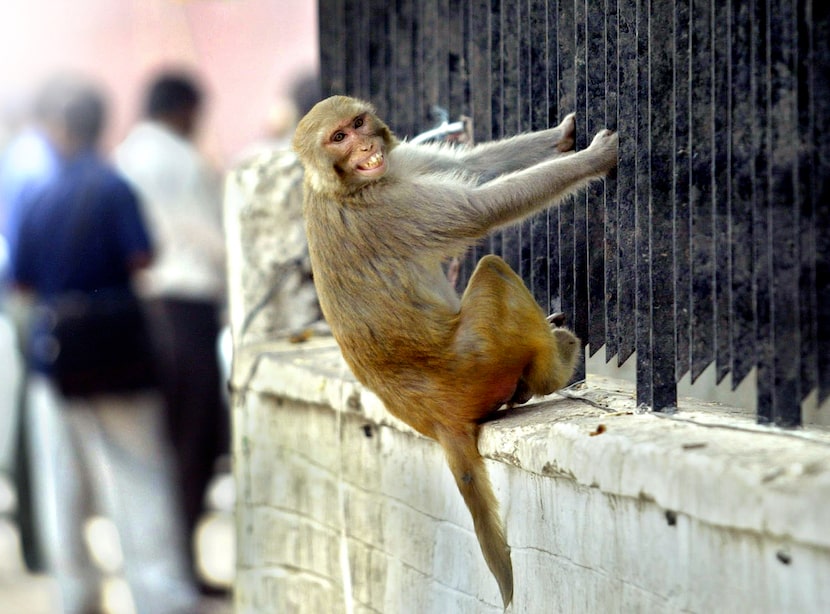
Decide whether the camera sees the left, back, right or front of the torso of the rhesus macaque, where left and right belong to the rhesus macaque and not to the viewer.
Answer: right

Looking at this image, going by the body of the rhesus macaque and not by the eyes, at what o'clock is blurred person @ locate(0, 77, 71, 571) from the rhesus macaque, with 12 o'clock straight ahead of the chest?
The blurred person is roughly at 8 o'clock from the rhesus macaque.

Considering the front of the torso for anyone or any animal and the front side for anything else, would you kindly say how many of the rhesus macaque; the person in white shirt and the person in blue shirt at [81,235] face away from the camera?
2

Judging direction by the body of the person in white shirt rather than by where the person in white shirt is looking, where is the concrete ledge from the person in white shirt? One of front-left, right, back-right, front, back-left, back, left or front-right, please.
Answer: back

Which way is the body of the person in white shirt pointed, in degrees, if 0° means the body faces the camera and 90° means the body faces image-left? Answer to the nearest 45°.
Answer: approximately 180°

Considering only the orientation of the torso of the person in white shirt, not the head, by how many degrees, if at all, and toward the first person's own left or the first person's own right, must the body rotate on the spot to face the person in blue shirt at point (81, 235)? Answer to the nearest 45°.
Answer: approximately 135° to the first person's own left

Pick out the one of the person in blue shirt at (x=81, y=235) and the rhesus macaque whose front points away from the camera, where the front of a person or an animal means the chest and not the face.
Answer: the person in blue shirt

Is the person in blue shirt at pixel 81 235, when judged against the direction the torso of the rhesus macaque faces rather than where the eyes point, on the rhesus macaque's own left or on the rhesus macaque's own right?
on the rhesus macaque's own left

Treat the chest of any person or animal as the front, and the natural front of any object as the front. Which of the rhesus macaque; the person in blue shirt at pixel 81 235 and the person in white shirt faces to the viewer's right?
the rhesus macaque

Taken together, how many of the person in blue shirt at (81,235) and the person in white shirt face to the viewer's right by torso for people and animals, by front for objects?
0

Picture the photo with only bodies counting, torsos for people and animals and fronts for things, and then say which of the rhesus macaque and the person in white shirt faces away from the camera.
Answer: the person in white shirt

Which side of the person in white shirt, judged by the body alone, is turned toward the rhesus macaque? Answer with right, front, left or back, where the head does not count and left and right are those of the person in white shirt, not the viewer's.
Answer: back

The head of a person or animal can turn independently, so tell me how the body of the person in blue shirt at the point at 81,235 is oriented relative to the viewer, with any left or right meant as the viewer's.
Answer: facing away from the viewer

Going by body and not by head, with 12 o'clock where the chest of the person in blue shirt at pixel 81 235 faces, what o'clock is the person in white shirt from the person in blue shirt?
The person in white shirt is roughly at 2 o'clock from the person in blue shirt.

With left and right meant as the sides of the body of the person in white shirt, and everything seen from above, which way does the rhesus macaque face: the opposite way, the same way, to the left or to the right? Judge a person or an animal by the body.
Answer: to the right
